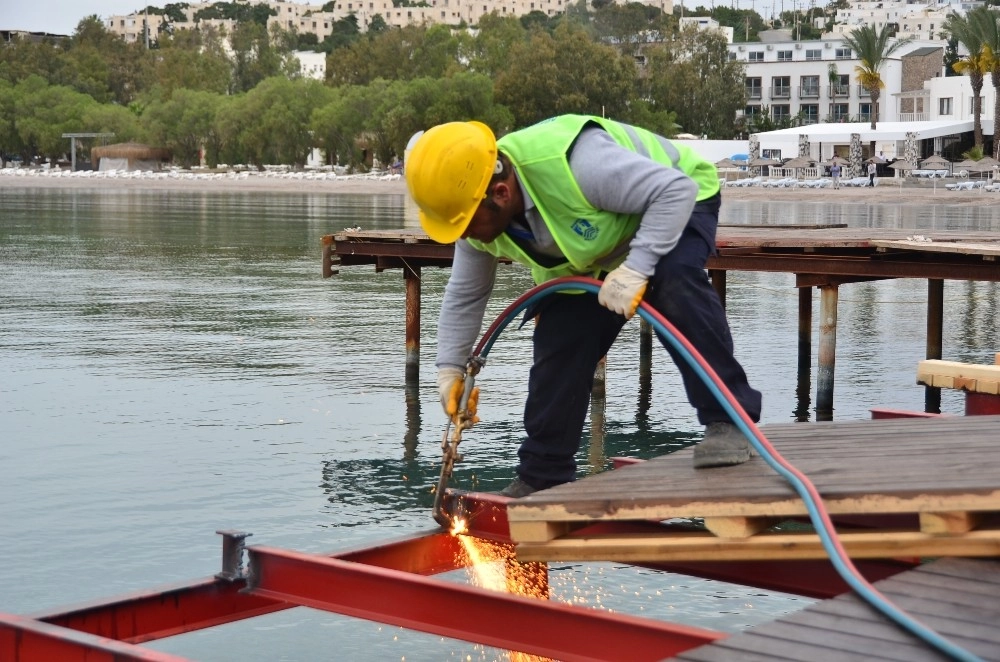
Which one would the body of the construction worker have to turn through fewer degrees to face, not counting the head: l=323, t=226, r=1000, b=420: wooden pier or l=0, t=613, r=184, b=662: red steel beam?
the red steel beam

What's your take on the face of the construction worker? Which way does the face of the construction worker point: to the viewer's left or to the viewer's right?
to the viewer's left

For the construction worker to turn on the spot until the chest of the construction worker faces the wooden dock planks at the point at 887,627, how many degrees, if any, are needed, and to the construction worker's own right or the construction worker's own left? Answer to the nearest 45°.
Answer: approximately 90° to the construction worker's own left

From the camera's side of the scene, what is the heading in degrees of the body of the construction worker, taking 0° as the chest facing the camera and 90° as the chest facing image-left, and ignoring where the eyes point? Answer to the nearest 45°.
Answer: approximately 45°

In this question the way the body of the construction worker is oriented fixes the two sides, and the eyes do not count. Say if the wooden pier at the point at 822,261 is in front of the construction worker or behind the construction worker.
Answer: behind

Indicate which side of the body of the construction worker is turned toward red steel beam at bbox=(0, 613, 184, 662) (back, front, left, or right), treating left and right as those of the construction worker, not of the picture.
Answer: front
